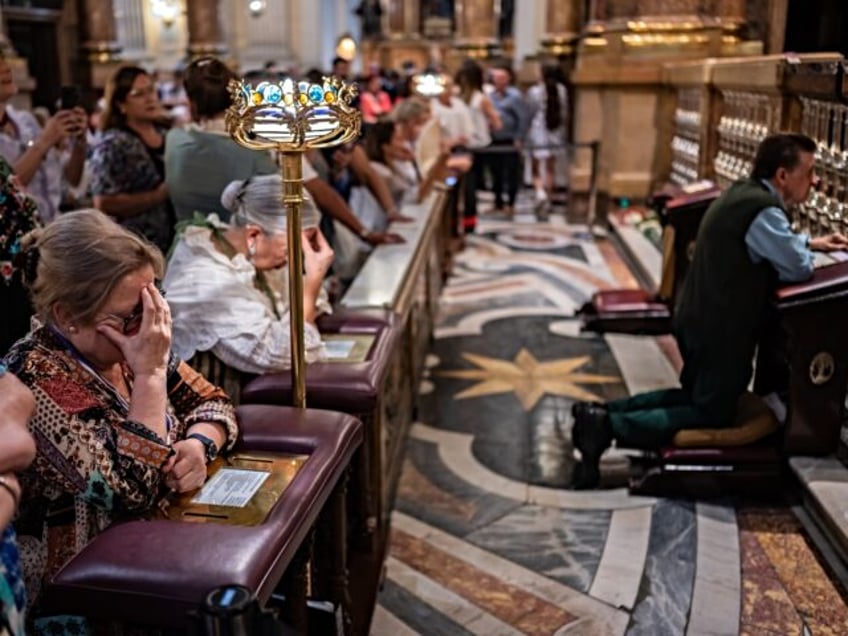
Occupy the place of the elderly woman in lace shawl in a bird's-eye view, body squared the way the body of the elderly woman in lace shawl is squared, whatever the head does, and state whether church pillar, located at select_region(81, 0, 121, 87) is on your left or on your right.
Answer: on your left

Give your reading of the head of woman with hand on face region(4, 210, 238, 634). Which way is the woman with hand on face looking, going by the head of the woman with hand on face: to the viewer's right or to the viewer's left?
to the viewer's right

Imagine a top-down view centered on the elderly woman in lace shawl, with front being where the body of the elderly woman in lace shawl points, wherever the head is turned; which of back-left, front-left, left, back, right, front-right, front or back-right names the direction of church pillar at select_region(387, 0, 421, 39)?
left

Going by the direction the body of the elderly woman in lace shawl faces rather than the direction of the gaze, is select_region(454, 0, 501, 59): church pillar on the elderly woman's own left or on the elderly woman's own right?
on the elderly woman's own left

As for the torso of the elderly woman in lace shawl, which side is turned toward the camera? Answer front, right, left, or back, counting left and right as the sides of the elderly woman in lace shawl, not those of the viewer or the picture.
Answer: right

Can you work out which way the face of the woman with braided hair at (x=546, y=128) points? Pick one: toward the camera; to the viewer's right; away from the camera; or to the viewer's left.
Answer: away from the camera

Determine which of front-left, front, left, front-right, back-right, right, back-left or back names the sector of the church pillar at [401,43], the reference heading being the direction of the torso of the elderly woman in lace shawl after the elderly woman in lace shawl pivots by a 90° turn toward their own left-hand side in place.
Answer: front

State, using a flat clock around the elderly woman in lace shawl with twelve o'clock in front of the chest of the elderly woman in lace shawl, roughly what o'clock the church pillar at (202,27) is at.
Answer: The church pillar is roughly at 9 o'clock from the elderly woman in lace shawl.

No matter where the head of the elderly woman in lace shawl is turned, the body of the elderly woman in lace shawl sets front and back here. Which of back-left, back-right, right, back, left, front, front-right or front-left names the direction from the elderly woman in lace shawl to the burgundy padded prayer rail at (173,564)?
right

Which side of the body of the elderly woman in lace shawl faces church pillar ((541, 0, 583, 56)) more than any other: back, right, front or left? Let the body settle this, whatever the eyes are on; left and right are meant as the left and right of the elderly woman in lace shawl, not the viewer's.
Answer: left
